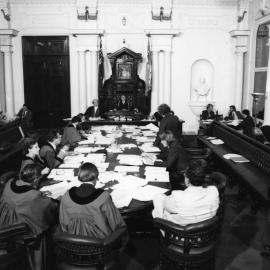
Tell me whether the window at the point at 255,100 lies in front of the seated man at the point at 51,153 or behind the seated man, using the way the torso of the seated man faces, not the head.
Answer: in front

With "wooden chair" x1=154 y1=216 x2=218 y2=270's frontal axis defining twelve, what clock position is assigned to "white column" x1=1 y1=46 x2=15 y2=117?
The white column is roughly at 11 o'clock from the wooden chair.

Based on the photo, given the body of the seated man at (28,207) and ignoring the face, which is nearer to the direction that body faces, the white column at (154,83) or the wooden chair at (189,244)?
the white column

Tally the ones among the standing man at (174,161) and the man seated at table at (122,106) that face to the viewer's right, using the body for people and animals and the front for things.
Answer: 0

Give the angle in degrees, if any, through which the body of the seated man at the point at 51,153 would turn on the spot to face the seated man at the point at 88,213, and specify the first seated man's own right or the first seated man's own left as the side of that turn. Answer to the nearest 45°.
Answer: approximately 90° to the first seated man's own right

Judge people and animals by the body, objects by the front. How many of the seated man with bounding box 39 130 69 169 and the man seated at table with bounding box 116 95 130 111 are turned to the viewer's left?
0

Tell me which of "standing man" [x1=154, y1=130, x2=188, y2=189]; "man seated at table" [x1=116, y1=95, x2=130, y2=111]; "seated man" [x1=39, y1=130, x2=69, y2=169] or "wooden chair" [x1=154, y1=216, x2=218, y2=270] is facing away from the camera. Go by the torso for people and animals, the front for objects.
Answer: the wooden chair

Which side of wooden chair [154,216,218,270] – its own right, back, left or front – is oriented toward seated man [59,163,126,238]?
left

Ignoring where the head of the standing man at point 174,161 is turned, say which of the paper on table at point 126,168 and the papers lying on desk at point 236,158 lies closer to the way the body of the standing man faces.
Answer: the paper on table

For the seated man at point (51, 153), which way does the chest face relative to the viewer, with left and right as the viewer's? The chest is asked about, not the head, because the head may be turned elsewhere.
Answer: facing to the right of the viewer

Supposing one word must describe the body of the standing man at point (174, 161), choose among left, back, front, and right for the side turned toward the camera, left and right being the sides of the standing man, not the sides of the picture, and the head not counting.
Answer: left

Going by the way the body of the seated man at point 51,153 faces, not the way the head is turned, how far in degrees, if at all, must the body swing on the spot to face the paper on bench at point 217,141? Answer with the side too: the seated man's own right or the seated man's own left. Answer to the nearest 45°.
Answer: approximately 45° to the seated man's own left

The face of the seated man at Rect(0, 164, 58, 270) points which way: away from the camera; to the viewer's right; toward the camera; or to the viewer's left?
away from the camera

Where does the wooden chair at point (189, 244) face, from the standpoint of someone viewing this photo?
facing away from the viewer

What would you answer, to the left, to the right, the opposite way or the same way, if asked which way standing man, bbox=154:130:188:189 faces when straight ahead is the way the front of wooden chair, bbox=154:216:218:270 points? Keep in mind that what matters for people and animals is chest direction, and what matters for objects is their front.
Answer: to the left

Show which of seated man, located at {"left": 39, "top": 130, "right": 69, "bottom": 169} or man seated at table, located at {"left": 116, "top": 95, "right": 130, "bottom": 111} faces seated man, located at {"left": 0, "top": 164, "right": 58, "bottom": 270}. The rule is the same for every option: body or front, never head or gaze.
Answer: the man seated at table
